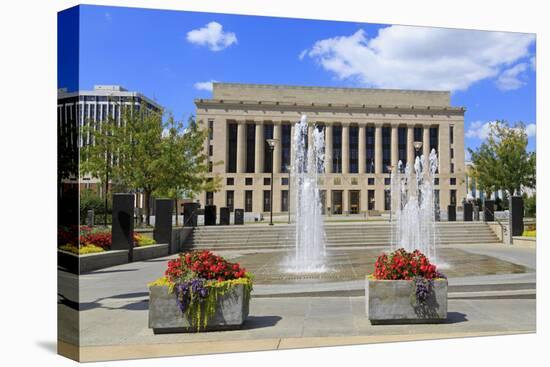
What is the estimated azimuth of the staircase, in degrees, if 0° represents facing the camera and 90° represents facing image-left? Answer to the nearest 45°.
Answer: approximately 0°

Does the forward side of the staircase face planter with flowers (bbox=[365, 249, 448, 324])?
yes

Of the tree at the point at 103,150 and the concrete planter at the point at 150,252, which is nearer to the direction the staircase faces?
the concrete planter

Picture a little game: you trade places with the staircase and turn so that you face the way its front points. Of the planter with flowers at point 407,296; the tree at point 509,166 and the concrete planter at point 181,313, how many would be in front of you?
2

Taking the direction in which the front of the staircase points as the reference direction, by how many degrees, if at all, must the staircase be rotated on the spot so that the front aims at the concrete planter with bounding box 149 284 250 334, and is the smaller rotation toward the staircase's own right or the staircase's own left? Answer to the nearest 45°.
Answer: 0° — it already faces it

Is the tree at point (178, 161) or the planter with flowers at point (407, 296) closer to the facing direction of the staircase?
the planter with flowers

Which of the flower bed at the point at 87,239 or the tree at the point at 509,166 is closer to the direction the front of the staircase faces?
the flower bed

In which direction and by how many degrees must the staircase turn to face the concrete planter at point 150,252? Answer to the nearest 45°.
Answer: approximately 45° to its right

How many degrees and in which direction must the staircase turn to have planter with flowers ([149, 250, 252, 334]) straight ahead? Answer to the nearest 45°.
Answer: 0° — it already faces it

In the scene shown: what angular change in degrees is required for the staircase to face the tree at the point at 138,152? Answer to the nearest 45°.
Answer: approximately 90° to its right

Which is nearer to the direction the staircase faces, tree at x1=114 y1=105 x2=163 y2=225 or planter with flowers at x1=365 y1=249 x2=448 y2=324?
the planter with flowers

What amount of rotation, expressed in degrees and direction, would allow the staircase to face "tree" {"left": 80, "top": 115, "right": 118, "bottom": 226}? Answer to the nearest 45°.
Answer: approximately 90° to its right

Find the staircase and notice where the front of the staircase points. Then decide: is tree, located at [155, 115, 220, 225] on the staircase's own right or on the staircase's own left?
on the staircase's own right
